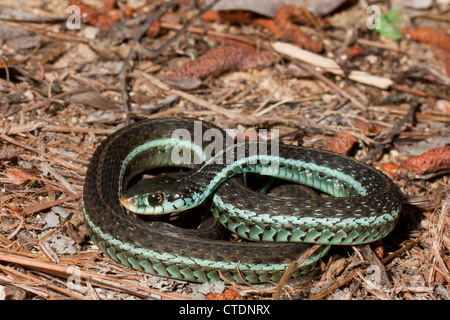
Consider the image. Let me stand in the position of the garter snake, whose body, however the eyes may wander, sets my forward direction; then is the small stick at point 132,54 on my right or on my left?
on my right

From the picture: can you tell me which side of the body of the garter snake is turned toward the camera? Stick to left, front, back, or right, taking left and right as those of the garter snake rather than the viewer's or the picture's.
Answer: left
